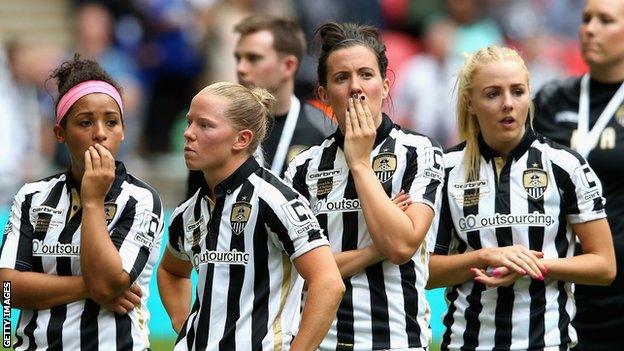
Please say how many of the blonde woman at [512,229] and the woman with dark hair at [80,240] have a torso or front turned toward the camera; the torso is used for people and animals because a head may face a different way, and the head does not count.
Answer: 2

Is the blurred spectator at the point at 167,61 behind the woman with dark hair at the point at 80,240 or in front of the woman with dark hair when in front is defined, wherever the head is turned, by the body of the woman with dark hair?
behind

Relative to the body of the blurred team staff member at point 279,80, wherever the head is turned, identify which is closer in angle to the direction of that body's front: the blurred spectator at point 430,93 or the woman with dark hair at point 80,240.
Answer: the woman with dark hair

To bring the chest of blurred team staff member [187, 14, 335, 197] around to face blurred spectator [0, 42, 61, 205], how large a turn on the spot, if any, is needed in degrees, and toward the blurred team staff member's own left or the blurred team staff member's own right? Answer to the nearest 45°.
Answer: approximately 90° to the blurred team staff member's own right

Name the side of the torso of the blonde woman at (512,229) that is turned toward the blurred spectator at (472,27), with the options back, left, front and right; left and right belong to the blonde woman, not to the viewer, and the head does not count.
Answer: back

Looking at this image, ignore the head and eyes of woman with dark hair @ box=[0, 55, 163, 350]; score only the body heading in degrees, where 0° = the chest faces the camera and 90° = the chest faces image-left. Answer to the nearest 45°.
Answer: approximately 0°
